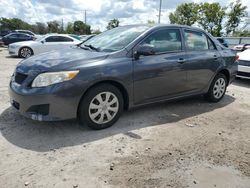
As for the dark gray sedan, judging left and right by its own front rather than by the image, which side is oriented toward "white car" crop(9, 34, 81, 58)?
right

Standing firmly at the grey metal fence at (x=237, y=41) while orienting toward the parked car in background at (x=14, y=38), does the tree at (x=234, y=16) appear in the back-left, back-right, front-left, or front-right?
back-right

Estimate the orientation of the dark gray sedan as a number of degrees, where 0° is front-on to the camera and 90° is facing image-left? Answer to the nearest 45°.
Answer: approximately 45°

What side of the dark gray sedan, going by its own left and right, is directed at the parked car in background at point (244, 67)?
back

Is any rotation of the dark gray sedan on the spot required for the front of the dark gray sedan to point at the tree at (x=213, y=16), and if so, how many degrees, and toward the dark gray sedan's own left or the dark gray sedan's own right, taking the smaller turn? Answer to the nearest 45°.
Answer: approximately 135° to the dark gray sedan's own right

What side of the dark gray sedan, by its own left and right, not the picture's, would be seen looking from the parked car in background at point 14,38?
right

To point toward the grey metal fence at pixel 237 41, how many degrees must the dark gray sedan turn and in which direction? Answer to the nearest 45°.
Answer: approximately 180°

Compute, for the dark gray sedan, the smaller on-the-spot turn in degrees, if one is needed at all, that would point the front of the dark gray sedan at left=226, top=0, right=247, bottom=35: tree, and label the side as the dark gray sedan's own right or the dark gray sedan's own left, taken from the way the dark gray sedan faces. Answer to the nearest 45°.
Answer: approximately 180°
